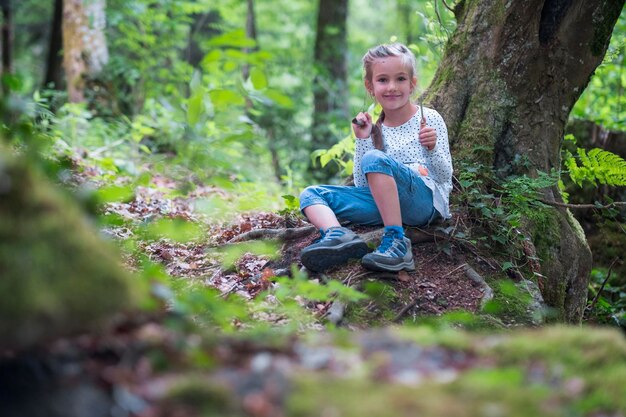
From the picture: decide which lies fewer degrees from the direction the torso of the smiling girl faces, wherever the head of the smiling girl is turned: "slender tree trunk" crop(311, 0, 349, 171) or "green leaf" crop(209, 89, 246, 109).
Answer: the green leaf

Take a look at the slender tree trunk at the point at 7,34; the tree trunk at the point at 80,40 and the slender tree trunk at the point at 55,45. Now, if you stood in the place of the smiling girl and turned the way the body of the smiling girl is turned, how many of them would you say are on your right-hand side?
3

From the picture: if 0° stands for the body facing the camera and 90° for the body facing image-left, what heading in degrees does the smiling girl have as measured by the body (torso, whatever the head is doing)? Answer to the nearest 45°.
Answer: approximately 45°

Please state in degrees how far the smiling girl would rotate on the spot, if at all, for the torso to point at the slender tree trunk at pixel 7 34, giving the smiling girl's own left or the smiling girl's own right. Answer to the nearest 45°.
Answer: approximately 90° to the smiling girl's own right

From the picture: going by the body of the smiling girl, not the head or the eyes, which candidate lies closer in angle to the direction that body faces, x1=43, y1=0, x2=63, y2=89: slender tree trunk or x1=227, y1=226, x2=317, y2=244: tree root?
the tree root

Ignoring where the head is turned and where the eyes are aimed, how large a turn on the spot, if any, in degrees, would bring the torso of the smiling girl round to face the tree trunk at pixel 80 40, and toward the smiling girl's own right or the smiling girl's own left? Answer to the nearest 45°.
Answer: approximately 90° to the smiling girl's own right
